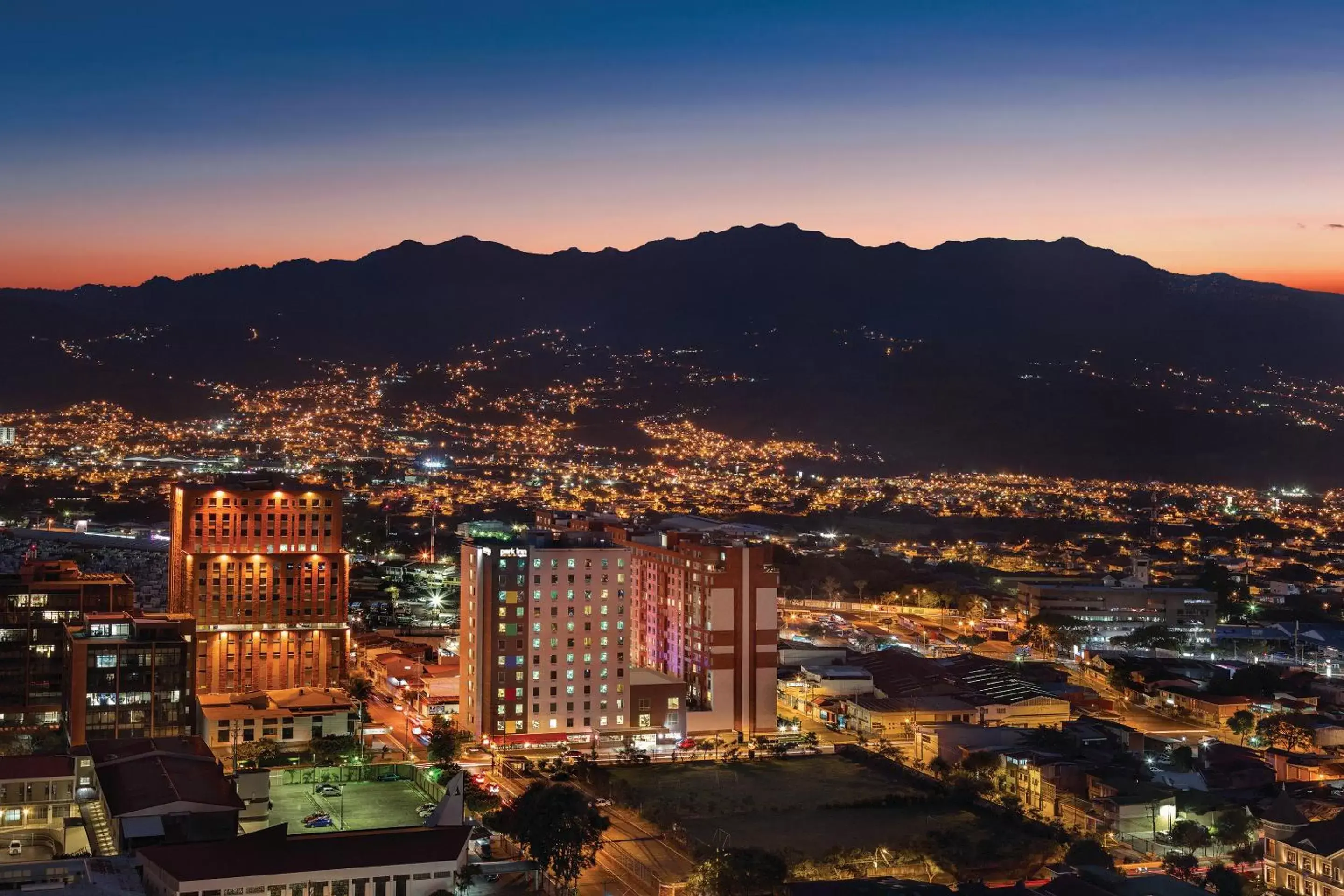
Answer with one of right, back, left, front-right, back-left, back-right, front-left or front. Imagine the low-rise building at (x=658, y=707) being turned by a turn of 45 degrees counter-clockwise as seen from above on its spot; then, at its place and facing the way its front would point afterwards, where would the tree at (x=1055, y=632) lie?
left

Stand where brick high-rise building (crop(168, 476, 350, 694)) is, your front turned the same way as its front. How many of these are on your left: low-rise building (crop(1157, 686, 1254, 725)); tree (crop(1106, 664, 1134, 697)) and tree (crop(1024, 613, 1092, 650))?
3

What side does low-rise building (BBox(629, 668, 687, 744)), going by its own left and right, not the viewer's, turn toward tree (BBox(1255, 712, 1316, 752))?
left

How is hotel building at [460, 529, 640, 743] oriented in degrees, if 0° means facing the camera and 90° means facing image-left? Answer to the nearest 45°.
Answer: approximately 0°

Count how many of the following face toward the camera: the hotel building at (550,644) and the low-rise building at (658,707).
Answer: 2

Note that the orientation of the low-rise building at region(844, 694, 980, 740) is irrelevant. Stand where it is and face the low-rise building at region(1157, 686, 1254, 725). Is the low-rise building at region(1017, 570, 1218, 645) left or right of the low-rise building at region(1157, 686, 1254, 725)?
left

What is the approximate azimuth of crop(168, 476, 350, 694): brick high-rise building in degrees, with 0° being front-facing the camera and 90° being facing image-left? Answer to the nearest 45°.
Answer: approximately 0°

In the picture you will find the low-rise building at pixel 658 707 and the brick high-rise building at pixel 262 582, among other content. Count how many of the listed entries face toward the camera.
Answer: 2

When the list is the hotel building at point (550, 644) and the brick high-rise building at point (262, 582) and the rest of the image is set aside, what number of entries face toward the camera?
2

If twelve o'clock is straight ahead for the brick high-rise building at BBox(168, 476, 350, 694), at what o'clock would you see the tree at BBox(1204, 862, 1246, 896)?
The tree is roughly at 11 o'clock from the brick high-rise building.

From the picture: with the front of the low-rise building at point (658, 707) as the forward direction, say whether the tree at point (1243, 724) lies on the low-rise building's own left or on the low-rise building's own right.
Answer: on the low-rise building's own left
